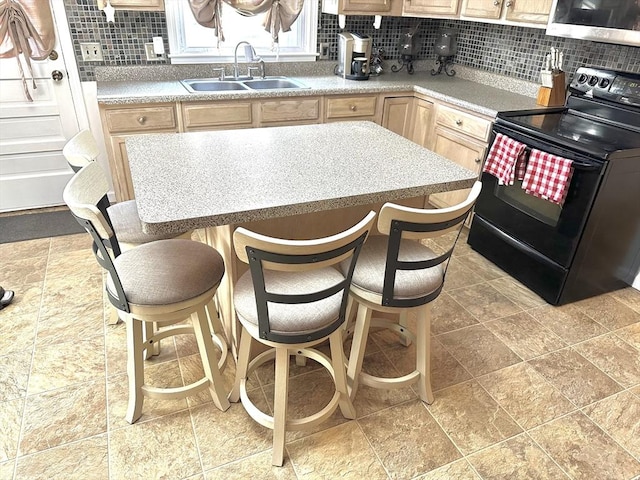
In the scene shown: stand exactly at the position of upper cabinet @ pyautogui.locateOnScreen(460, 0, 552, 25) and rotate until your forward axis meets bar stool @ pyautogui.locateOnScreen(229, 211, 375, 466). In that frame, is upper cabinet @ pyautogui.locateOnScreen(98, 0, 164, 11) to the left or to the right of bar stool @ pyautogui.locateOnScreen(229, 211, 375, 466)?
right

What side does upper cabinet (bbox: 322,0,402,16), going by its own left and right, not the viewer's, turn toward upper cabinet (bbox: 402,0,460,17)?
left

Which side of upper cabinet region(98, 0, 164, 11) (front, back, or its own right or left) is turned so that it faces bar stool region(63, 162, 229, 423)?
front

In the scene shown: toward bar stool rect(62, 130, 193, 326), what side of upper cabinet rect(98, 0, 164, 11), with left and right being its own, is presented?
front

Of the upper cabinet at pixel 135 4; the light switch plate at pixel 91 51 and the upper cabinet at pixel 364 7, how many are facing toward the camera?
3

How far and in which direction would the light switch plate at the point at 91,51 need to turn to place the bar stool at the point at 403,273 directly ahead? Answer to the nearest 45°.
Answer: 0° — it already faces it

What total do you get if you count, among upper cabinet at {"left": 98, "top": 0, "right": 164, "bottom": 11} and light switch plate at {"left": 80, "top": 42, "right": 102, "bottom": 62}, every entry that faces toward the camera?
2

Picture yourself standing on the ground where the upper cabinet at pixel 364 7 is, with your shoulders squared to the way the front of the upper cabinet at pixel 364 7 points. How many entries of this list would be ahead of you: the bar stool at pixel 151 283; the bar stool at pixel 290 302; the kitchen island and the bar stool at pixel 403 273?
4

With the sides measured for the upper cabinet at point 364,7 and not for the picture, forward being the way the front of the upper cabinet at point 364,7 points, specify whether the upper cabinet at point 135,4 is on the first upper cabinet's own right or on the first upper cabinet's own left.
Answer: on the first upper cabinet's own right
